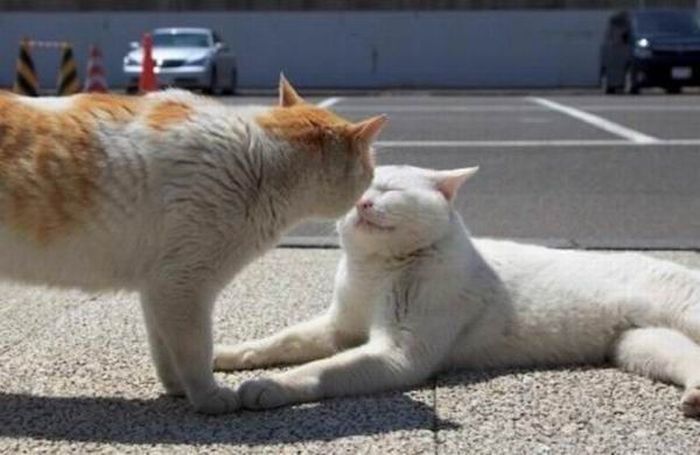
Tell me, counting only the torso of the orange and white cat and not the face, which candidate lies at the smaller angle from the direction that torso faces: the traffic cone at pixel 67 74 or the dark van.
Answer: the dark van

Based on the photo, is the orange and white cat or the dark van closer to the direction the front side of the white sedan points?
the orange and white cat

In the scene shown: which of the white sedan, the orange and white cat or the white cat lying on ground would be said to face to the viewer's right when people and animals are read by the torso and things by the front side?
the orange and white cat

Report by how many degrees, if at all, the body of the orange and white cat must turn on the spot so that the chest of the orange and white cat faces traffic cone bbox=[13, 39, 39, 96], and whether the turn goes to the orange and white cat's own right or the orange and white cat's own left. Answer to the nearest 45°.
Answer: approximately 90° to the orange and white cat's own left

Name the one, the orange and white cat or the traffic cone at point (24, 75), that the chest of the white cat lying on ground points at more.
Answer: the orange and white cat

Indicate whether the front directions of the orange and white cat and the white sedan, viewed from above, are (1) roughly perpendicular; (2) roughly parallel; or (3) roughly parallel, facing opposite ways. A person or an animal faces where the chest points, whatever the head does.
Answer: roughly perpendicular

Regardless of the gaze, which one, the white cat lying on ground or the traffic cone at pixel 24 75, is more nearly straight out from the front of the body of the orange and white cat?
the white cat lying on ground

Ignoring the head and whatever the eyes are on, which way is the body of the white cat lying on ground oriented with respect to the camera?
to the viewer's left

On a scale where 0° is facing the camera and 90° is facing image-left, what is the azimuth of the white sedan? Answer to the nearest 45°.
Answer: approximately 0°

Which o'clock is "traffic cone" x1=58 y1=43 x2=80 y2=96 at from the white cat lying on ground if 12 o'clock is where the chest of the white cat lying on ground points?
The traffic cone is roughly at 2 o'clock from the white cat lying on ground.

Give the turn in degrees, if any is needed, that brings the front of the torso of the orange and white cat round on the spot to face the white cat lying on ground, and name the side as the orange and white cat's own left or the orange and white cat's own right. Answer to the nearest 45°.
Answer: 0° — it already faces it

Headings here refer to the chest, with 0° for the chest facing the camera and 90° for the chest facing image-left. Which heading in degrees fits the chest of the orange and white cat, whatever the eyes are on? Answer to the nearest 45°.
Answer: approximately 270°

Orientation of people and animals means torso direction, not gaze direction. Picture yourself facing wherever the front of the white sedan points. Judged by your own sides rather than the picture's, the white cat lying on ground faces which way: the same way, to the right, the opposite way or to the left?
to the right
